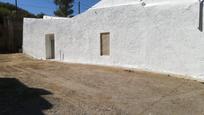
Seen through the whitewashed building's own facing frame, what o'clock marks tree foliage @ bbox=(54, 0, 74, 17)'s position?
The tree foliage is roughly at 4 o'clock from the whitewashed building.

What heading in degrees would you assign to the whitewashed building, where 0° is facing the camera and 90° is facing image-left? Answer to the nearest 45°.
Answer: approximately 45°
